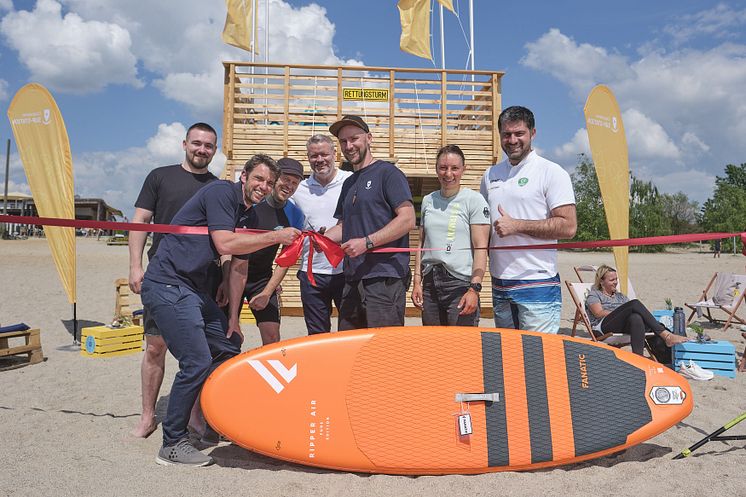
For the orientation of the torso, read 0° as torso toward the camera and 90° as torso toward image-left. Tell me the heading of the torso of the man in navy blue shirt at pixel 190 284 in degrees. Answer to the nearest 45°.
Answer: approximately 270°

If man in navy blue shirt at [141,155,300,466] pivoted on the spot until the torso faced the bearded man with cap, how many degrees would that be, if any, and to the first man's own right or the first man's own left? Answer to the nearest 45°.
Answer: approximately 45° to the first man's own left

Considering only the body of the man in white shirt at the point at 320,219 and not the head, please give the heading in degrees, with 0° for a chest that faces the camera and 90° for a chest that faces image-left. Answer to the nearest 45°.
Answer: approximately 0°

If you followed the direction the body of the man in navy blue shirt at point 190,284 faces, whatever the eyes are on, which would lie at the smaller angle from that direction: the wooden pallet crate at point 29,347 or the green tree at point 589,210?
the green tree

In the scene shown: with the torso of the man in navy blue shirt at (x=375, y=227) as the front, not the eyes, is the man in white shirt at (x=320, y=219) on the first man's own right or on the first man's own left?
on the first man's own right

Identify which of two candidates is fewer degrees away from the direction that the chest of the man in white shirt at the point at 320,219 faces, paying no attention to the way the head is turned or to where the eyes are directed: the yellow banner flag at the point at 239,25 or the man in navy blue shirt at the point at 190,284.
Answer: the man in navy blue shirt

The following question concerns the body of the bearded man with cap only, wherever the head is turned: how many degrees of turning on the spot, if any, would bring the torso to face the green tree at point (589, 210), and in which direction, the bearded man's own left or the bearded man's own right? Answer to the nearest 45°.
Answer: approximately 135° to the bearded man's own left

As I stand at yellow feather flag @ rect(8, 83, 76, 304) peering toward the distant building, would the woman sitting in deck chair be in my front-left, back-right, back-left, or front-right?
back-right

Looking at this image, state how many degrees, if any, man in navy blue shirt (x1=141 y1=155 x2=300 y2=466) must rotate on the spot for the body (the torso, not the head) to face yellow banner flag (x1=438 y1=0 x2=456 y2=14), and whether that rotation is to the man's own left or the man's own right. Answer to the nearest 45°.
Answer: approximately 45° to the man's own left

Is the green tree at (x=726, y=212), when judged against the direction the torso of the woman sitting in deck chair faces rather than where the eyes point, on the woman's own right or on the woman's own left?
on the woman's own left

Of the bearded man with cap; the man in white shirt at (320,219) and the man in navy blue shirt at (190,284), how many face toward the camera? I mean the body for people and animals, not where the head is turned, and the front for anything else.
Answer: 2
